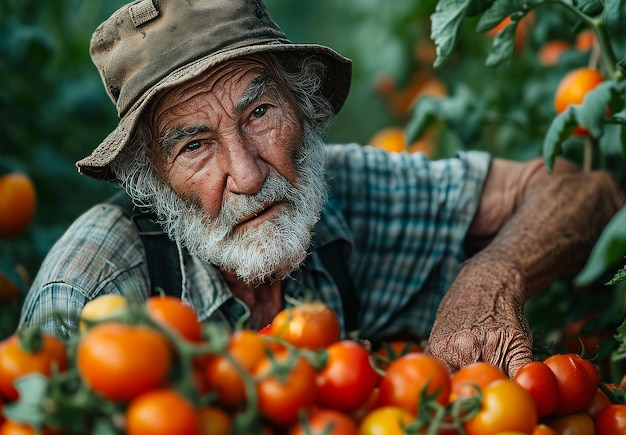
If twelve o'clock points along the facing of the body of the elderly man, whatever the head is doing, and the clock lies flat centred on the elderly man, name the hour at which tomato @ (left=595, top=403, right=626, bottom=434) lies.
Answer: The tomato is roughly at 11 o'clock from the elderly man.

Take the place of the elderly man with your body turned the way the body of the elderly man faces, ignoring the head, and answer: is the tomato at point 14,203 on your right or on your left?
on your right

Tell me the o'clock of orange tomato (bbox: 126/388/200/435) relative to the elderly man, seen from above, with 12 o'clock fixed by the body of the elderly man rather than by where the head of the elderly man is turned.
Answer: The orange tomato is roughly at 12 o'clock from the elderly man.

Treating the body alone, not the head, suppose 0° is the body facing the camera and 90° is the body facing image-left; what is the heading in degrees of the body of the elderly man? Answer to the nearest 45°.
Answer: approximately 0°

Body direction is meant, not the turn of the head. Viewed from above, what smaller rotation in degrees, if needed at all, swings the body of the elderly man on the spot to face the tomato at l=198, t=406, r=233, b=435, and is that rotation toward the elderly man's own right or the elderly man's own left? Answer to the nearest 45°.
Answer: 0° — they already face it

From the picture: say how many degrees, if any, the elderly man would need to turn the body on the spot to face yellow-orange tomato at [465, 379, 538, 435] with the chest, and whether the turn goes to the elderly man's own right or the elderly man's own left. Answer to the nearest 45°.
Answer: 0° — they already face it

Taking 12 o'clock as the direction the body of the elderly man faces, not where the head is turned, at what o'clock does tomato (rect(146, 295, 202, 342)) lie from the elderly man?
The tomato is roughly at 12 o'clock from the elderly man.
